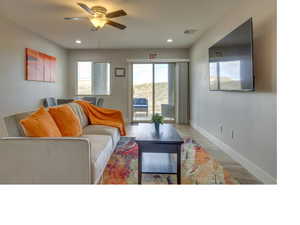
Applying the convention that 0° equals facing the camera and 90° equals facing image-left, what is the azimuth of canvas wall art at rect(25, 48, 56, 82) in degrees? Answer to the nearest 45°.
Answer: approximately 315°

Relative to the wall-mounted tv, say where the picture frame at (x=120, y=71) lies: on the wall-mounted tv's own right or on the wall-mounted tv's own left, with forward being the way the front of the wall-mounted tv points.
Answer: on the wall-mounted tv's own right

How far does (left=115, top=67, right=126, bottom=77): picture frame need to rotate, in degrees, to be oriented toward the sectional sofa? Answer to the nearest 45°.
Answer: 0° — it already faces it

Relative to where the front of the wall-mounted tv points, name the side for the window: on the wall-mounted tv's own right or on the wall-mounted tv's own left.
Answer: on the wall-mounted tv's own right

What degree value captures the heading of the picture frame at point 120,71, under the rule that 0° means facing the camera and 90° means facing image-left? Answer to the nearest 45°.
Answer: approximately 0°

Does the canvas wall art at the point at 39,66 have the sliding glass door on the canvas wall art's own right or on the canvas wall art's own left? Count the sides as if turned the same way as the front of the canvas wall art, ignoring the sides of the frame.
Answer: on the canvas wall art's own left

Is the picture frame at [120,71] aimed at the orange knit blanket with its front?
yes
